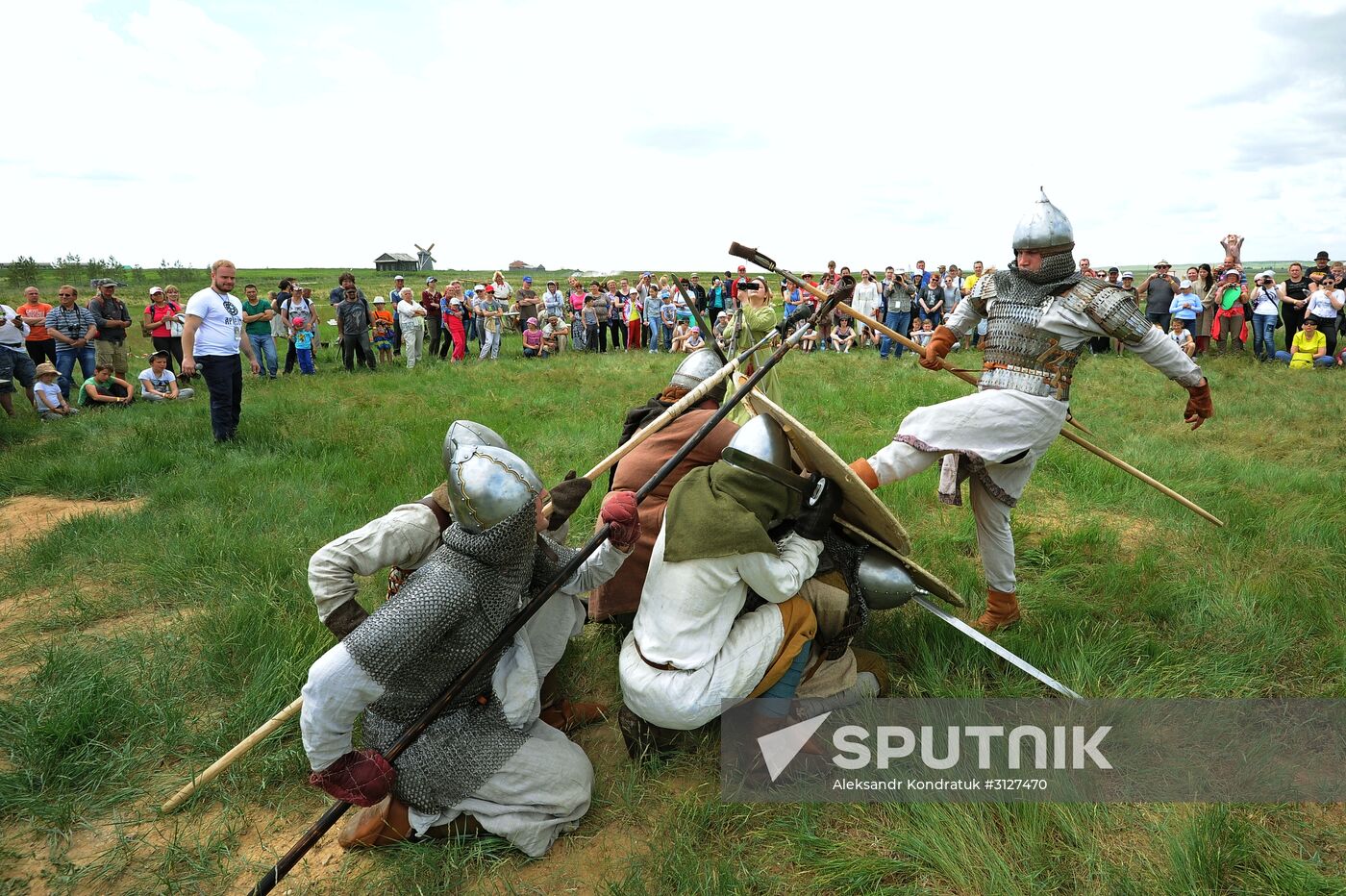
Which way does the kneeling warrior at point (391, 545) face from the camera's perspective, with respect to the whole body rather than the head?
to the viewer's right

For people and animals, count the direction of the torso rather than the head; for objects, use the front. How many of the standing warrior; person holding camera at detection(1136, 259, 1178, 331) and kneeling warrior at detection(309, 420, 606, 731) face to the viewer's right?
1

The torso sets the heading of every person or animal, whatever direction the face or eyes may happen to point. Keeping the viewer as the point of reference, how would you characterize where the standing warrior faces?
facing the viewer and to the left of the viewer

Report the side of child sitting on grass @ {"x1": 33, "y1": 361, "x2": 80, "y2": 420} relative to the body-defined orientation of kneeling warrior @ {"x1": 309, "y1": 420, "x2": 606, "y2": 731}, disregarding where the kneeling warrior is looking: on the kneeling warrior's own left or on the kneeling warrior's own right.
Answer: on the kneeling warrior's own left

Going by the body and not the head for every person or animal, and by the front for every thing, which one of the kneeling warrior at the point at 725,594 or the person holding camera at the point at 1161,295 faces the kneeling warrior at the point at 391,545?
the person holding camera

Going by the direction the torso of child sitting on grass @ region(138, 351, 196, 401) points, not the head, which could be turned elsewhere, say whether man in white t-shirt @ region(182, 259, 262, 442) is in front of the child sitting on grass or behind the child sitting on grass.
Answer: in front

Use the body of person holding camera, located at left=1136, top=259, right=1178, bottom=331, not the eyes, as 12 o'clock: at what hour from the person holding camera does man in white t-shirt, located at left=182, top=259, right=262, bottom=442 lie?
The man in white t-shirt is roughly at 1 o'clock from the person holding camera.

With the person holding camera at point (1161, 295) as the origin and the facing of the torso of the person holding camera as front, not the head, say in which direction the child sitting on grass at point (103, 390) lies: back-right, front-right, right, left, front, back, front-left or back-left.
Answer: front-right

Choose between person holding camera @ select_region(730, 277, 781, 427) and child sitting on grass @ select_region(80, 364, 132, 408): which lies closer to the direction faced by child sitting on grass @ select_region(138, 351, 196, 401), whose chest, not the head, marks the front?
the person holding camera

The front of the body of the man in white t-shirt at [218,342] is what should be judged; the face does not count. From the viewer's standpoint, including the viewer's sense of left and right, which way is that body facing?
facing the viewer and to the right of the viewer

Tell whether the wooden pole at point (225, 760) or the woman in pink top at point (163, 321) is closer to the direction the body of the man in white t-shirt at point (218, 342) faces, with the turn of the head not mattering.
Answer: the wooden pole
